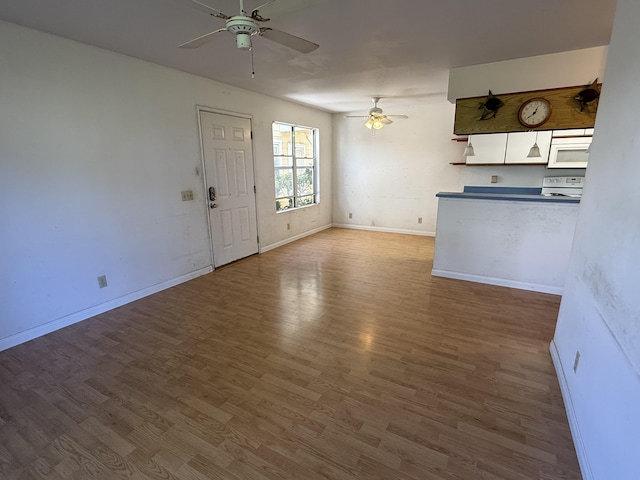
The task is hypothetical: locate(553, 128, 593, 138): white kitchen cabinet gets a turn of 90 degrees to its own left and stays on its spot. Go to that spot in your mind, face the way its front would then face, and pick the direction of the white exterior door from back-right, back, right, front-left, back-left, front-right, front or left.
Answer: back-right

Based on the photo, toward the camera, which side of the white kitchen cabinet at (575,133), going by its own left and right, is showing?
front

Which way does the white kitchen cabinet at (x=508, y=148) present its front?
toward the camera

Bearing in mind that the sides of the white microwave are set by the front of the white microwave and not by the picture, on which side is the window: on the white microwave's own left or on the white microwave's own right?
on the white microwave's own right

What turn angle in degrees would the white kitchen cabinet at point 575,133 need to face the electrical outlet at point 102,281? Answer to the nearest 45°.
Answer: approximately 45° to its right

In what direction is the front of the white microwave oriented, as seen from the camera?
facing the viewer

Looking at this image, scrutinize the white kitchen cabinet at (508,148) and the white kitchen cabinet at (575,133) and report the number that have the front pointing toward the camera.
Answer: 2

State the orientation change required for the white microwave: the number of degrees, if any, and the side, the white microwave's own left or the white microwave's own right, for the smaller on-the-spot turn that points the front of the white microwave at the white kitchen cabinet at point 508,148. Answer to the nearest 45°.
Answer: approximately 90° to the white microwave's own right

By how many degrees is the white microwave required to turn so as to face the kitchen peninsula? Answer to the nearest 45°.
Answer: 0° — it already faces it

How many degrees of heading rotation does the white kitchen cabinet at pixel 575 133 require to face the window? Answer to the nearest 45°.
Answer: approximately 90° to its right

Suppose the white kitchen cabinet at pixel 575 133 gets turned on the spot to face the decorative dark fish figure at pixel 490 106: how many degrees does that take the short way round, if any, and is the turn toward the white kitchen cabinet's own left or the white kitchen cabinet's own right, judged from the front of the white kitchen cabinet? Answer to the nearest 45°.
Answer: approximately 45° to the white kitchen cabinet's own right
